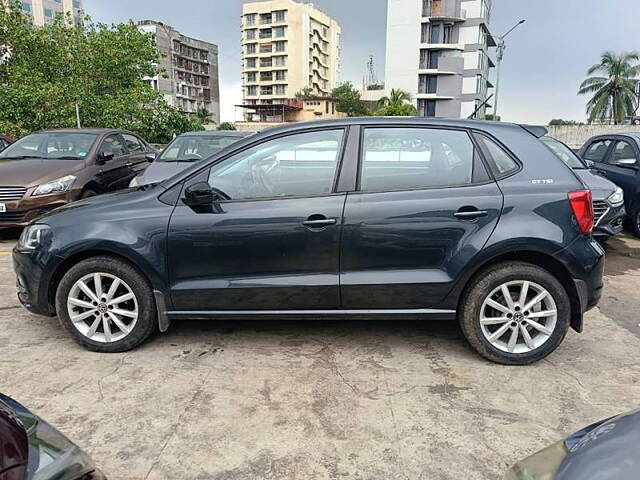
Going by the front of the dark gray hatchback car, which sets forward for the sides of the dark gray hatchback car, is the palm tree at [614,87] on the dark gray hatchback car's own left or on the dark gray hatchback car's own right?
on the dark gray hatchback car's own right

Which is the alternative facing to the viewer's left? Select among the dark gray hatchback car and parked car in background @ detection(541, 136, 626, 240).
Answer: the dark gray hatchback car

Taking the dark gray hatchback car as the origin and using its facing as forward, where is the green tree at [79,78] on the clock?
The green tree is roughly at 2 o'clock from the dark gray hatchback car.

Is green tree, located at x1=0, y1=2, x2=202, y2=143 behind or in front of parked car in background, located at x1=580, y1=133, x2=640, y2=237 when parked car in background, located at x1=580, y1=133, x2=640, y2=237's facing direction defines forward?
behind

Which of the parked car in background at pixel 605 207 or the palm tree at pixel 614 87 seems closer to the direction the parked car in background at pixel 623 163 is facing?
the parked car in background

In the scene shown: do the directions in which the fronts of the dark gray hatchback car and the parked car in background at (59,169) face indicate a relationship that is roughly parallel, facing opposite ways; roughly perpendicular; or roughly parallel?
roughly perpendicular

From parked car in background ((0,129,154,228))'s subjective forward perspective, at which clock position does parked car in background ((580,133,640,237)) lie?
parked car in background ((580,133,640,237)) is roughly at 8 o'clock from parked car in background ((0,129,154,228)).

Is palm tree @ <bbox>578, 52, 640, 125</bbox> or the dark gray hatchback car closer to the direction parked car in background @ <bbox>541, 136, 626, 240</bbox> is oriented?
the dark gray hatchback car

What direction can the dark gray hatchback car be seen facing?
to the viewer's left

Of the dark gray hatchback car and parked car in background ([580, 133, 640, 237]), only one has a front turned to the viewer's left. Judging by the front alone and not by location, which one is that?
the dark gray hatchback car
